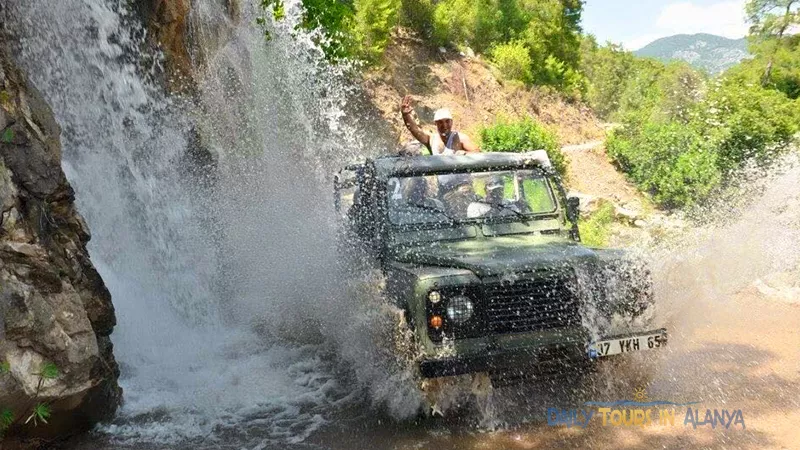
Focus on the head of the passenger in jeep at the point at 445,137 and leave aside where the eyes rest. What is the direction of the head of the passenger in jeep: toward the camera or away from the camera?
toward the camera

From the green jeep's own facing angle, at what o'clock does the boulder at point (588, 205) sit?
The boulder is roughly at 8 o'clock from the green jeep.

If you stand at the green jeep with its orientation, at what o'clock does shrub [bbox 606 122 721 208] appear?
The shrub is roughly at 8 o'clock from the green jeep.

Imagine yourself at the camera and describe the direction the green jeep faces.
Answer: facing the viewer and to the right of the viewer

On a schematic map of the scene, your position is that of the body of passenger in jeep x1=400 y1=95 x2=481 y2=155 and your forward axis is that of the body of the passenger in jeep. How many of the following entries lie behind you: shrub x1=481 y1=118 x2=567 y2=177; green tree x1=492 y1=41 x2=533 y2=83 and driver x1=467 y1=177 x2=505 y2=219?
2

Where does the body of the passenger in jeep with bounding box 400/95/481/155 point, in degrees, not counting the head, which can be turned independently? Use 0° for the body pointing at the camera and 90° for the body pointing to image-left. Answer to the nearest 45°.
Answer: approximately 0°

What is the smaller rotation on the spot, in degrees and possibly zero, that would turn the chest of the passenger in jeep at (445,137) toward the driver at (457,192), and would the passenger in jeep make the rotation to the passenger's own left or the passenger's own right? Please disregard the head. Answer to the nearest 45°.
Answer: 0° — they already face them

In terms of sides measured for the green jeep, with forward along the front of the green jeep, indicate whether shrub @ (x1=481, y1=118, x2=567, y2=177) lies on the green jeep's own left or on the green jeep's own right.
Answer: on the green jeep's own left

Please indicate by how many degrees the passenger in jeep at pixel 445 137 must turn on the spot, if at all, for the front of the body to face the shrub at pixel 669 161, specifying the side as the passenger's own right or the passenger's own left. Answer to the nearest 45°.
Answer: approximately 135° to the passenger's own left

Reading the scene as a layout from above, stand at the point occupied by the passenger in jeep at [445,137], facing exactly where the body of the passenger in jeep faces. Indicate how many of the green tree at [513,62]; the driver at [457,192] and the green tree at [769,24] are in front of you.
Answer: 1

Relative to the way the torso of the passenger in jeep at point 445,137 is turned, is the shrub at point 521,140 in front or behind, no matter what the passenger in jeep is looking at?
behind
